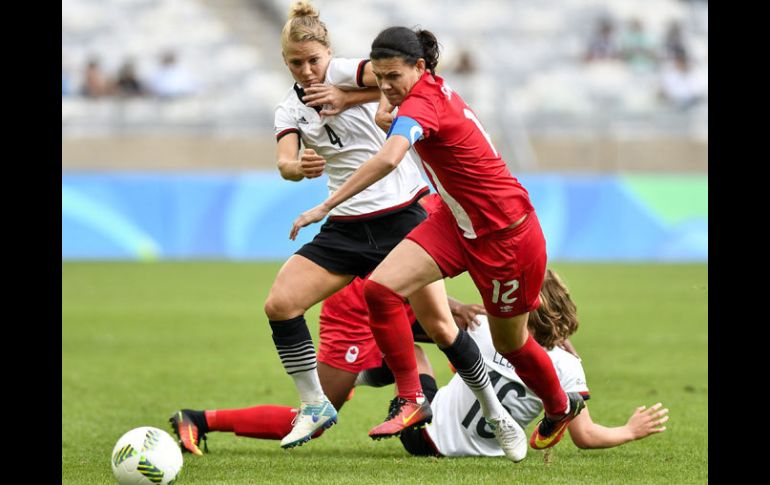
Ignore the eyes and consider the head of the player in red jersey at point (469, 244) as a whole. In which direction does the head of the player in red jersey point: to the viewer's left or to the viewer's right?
to the viewer's left

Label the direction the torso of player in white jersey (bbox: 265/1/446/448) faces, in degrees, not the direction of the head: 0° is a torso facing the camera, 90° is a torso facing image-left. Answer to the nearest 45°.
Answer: approximately 45°

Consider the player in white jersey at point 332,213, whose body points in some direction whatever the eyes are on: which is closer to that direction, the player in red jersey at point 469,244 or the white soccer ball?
the white soccer ball

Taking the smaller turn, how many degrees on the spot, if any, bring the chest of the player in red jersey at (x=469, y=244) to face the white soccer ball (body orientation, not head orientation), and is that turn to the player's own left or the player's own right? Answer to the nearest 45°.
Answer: approximately 45° to the player's own left

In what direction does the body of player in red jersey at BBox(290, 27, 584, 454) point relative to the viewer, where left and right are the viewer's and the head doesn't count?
facing to the left of the viewer

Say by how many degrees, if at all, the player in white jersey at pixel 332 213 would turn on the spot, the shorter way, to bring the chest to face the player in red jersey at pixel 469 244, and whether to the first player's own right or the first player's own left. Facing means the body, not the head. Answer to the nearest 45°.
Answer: approximately 90° to the first player's own left
